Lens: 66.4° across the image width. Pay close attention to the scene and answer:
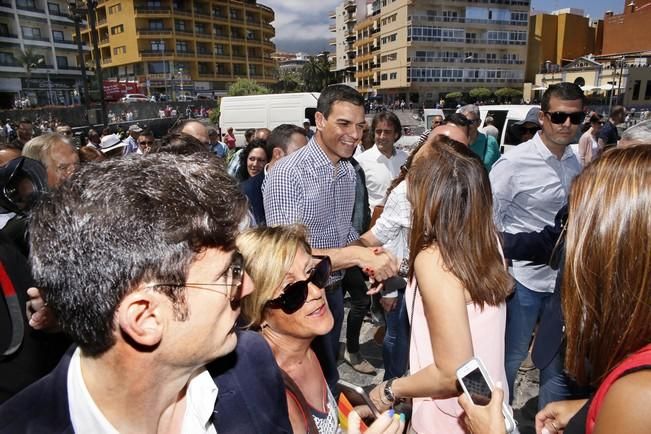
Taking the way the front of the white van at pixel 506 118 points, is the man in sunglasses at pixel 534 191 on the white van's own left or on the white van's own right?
on the white van's own left

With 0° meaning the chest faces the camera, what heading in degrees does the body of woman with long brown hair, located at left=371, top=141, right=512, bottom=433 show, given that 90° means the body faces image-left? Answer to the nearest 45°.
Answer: approximately 135°

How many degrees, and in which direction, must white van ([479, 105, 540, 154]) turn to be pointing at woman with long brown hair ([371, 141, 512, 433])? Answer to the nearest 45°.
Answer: approximately 45° to its left

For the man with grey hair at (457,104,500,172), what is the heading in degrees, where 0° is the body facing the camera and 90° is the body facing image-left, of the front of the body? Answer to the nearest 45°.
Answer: approximately 90°

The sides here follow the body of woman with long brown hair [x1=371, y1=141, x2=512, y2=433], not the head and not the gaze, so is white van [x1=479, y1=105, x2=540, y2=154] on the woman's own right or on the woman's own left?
on the woman's own right

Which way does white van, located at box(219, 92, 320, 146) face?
to the viewer's right

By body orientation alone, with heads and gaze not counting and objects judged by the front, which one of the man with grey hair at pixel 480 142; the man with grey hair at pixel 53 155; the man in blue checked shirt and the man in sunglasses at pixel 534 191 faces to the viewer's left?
the man with grey hair at pixel 480 142

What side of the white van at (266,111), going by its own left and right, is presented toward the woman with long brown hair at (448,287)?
right

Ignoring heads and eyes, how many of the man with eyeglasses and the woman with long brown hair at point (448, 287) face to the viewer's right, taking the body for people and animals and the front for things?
1

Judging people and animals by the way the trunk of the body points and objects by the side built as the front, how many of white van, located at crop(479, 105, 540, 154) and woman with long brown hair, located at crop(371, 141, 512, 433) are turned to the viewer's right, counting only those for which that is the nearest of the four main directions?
0

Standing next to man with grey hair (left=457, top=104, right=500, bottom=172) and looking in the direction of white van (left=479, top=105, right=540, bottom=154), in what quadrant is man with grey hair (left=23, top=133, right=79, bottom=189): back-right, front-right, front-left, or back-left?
back-left

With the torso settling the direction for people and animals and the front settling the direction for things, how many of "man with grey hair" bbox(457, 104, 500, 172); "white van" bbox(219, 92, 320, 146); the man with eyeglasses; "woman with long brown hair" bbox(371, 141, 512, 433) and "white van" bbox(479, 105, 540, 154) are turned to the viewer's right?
2
